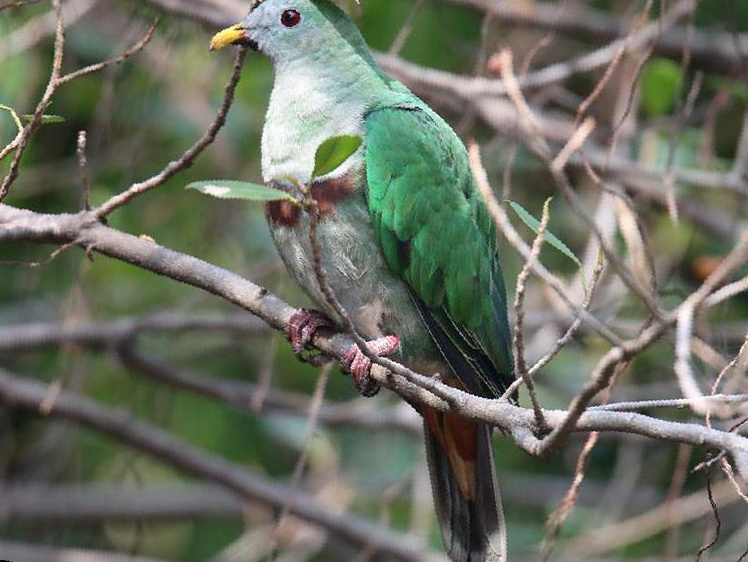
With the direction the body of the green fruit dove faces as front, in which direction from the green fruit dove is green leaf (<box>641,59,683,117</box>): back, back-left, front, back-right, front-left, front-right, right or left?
back

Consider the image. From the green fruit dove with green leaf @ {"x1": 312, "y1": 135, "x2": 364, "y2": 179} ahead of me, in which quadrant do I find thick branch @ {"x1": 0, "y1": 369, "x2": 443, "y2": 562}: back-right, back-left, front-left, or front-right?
back-right

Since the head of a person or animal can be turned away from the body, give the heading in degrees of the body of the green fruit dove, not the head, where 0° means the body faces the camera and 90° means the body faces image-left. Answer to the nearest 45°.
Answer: approximately 45°

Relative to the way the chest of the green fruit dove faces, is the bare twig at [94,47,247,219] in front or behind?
in front

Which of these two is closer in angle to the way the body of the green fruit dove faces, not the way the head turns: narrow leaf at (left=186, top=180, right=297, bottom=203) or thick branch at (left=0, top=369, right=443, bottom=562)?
the narrow leaf

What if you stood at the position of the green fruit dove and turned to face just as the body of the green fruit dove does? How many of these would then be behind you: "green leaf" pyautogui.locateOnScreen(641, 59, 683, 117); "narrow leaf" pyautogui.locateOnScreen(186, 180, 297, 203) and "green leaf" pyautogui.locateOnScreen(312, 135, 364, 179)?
1

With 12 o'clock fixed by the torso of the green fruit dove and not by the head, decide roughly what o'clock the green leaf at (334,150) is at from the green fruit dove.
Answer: The green leaf is roughly at 11 o'clock from the green fruit dove.
